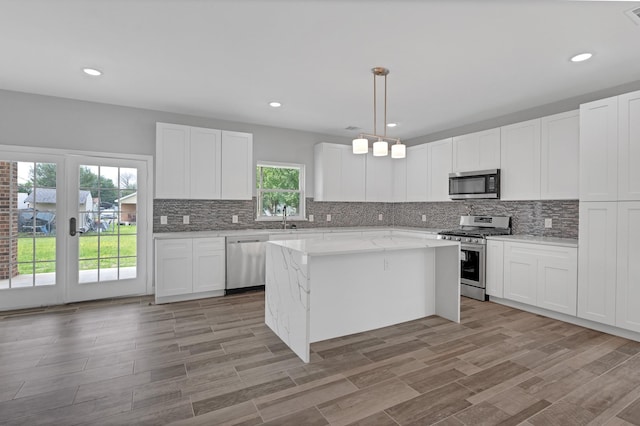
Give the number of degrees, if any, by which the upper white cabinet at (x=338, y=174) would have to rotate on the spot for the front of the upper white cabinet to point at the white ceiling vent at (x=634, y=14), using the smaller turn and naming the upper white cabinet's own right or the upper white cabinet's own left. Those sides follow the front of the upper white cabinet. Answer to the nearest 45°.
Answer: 0° — it already faces it

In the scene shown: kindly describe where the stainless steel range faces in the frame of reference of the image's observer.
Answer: facing the viewer and to the left of the viewer

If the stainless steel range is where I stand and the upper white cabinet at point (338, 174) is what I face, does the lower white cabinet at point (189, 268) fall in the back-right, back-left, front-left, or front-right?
front-left

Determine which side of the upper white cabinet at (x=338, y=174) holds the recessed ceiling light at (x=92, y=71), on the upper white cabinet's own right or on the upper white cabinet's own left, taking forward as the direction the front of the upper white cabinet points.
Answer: on the upper white cabinet's own right

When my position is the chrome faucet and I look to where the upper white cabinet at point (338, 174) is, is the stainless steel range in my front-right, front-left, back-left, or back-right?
front-right

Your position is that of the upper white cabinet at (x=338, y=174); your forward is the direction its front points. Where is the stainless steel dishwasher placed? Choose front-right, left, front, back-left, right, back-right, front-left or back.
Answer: right

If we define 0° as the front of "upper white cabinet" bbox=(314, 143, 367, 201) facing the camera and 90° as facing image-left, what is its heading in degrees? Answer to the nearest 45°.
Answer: approximately 315°

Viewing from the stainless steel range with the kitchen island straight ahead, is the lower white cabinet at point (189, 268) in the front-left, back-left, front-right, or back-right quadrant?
front-right

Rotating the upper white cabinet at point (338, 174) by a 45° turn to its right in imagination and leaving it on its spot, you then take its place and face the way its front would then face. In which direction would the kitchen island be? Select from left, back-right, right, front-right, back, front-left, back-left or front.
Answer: front

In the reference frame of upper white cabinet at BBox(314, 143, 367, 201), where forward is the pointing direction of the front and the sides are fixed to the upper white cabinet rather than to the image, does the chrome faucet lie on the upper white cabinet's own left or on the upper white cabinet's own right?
on the upper white cabinet's own right

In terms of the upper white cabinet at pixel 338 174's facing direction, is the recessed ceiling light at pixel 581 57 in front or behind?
in front

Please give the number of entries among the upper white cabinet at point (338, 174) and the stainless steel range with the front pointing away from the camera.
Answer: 0
